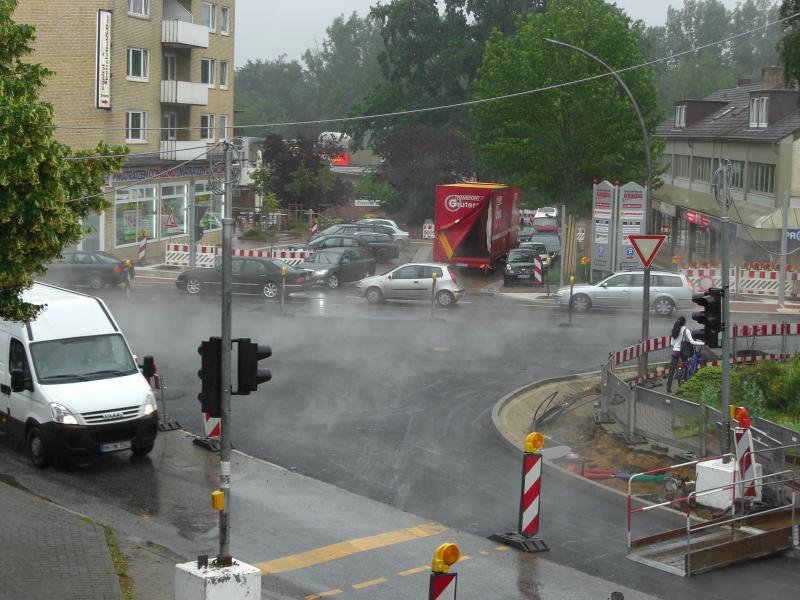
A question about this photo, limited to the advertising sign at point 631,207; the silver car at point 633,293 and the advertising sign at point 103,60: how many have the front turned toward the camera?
2

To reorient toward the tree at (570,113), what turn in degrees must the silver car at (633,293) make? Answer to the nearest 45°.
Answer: approximately 90° to its right

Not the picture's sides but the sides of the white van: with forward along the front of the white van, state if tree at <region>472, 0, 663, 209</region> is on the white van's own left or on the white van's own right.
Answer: on the white van's own left

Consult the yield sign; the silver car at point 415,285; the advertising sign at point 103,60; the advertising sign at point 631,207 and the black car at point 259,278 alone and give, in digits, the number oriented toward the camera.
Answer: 3

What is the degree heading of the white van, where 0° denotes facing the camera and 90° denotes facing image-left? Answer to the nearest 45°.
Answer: approximately 315°

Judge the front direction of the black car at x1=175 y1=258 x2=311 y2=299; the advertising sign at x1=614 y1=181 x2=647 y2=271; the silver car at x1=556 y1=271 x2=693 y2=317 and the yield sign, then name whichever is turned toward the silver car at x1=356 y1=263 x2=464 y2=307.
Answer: the silver car at x1=556 y1=271 x2=693 y2=317
